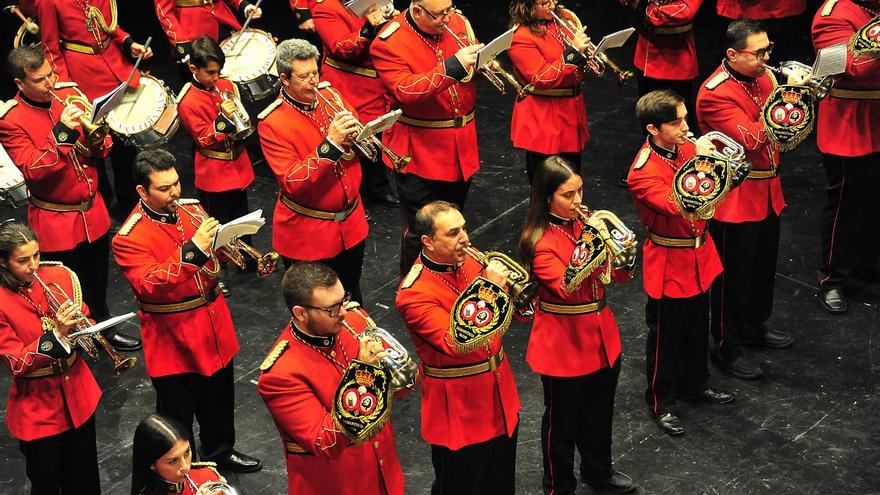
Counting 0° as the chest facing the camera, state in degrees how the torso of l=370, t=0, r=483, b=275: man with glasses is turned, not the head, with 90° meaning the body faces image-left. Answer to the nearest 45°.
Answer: approximately 315°

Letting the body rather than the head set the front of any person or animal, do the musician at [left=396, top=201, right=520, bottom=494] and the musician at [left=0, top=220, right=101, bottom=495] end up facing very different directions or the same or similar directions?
same or similar directions

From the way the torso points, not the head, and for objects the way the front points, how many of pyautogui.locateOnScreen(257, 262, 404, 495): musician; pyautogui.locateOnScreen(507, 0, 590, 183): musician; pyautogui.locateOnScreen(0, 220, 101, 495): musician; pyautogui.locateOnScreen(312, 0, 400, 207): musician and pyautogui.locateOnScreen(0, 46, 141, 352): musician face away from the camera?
0

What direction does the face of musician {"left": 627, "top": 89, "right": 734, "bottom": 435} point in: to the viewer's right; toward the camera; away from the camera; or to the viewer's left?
to the viewer's right

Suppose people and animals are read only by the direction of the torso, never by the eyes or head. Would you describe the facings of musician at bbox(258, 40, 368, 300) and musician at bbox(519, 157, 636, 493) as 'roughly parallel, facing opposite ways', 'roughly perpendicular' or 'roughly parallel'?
roughly parallel

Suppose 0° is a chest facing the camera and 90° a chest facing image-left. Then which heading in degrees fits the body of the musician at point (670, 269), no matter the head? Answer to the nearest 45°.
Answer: approximately 315°

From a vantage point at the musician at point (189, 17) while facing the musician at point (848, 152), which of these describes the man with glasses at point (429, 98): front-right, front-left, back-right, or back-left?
front-right

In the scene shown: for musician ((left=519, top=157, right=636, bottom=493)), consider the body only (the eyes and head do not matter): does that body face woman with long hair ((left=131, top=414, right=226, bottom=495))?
no

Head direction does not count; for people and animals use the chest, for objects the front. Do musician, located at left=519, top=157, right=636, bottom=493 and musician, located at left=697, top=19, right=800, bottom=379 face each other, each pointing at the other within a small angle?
no

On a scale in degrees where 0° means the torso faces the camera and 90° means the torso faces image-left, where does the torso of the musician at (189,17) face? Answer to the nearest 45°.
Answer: approximately 315°

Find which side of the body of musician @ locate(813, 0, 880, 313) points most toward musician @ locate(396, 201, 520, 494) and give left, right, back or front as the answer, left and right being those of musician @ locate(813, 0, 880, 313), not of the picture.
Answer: right

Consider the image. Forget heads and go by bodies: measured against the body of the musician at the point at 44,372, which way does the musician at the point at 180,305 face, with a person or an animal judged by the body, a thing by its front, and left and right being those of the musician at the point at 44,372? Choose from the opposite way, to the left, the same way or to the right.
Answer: the same way

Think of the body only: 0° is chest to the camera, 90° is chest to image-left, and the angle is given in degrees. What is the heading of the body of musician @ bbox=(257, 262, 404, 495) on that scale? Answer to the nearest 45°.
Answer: approximately 315°

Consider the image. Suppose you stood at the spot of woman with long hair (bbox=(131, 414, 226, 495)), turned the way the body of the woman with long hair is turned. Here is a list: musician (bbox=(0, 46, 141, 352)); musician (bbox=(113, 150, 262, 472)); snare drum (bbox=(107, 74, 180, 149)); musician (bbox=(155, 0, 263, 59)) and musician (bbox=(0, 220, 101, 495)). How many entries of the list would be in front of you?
0

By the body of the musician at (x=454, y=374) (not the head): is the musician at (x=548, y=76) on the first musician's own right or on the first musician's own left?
on the first musician's own left

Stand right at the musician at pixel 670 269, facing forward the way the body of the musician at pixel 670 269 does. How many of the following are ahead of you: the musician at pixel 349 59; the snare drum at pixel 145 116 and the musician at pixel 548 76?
0

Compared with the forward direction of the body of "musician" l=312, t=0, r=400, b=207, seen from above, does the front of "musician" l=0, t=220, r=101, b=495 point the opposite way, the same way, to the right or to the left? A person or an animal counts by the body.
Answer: the same way

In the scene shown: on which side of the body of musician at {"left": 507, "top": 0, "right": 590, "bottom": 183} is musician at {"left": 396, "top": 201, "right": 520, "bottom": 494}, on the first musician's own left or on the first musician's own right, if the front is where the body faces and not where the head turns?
on the first musician's own right

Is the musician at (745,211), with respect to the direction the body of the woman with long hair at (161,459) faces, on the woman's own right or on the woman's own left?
on the woman's own left

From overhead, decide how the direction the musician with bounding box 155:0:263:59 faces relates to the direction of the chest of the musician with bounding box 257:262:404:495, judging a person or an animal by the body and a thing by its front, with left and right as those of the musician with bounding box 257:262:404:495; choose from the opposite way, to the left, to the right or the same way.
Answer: the same way

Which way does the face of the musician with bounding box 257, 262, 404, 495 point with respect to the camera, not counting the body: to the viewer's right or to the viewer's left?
to the viewer's right

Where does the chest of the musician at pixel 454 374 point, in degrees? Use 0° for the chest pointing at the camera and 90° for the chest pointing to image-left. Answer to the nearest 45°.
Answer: approximately 315°

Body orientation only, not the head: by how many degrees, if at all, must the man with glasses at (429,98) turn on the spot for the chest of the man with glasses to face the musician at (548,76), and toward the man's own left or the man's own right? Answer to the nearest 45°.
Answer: approximately 90° to the man's own left

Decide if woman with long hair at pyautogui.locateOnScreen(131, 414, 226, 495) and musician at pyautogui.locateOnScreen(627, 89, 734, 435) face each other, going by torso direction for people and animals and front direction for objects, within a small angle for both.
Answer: no
